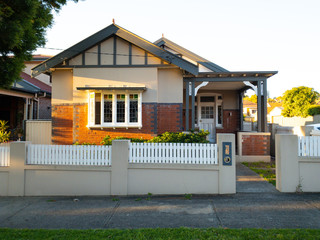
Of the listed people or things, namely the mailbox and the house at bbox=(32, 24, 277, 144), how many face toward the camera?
2

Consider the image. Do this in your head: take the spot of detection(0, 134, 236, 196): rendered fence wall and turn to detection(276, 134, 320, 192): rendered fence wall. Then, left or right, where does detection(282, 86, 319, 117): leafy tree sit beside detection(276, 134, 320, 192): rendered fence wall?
left

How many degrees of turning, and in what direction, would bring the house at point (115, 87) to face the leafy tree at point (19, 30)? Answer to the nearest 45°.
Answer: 0° — it already faces it

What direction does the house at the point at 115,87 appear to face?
toward the camera

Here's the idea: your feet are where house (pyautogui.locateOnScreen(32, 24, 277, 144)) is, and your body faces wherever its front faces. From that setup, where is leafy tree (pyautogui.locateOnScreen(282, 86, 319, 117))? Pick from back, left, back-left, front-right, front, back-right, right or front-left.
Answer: back-left

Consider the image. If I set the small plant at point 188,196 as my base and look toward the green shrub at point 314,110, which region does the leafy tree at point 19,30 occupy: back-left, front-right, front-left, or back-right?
back-left

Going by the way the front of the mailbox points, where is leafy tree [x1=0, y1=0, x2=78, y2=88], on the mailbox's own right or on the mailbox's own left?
on the mailbox's own right

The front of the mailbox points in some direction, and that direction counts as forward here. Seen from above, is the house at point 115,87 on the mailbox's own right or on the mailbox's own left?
on the mailbox's own right

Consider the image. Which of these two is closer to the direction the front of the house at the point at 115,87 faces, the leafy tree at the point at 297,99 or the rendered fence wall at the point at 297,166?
the rendered fence wall

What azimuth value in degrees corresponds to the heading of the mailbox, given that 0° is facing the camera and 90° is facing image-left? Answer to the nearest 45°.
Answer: approximately 0°
